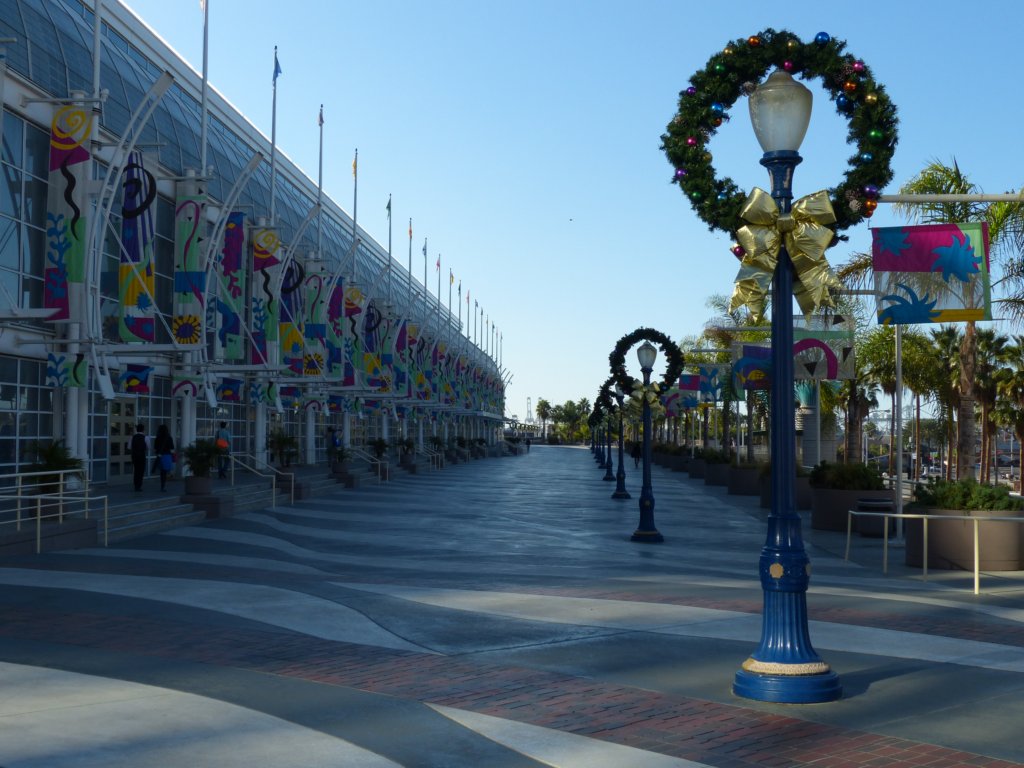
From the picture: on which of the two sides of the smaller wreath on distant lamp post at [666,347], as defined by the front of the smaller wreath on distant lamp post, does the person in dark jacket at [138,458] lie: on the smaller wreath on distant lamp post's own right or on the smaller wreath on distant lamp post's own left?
on the smaller wreath on distant lamp post's own right

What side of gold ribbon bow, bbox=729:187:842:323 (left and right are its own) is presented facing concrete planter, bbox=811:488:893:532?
back

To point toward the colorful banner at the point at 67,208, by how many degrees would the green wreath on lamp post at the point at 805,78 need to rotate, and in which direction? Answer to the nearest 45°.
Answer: approximately 135° to its right

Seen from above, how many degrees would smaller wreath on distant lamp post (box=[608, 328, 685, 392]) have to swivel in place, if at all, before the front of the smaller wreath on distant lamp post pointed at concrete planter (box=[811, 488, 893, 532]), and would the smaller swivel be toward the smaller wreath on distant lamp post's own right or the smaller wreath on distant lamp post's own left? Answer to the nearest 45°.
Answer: approximately 90° to the smaller wreath on distant lamp post's own left

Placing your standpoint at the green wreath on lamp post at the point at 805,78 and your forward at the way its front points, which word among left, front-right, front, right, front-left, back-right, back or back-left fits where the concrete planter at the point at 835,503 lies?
back

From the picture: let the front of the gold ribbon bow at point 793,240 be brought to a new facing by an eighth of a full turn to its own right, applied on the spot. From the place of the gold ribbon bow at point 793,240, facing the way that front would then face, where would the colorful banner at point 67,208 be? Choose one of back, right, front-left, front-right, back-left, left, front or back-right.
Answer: right

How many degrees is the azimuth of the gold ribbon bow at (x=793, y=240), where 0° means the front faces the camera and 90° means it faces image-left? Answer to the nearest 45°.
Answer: approximately 0°

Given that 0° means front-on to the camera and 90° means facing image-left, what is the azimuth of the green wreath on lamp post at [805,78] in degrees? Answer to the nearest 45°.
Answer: approximately 0°

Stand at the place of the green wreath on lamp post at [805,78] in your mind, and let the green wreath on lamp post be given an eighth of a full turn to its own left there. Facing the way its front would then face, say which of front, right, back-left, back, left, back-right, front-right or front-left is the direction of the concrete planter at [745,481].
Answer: back-left

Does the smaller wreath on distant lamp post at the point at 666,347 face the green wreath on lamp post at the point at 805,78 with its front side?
yes

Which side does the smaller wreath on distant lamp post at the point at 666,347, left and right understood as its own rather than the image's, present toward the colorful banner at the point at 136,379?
right

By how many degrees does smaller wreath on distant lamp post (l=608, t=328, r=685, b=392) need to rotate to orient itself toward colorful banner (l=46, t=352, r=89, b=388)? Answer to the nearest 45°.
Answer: approximately 90° to its right
